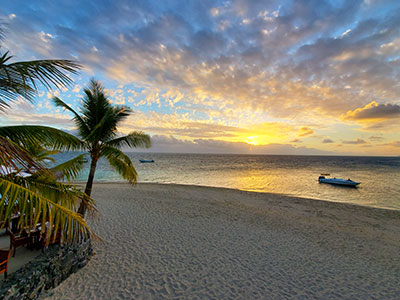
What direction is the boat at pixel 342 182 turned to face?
to the viewer's right

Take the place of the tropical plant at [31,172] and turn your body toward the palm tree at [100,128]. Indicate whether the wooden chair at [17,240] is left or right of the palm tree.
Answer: left

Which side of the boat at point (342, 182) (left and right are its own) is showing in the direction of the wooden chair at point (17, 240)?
right

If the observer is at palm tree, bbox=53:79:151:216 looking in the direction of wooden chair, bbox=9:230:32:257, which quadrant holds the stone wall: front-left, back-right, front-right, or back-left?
front-left

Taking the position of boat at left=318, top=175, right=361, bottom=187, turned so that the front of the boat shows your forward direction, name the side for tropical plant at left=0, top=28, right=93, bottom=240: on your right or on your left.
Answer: on your right

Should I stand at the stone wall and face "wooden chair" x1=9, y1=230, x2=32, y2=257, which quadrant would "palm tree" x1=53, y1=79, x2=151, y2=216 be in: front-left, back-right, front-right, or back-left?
front-right

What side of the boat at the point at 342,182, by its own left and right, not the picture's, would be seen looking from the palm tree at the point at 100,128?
right

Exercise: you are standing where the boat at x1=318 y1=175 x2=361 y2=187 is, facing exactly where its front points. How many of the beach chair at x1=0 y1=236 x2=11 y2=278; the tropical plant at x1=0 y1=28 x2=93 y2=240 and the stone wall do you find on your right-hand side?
3
